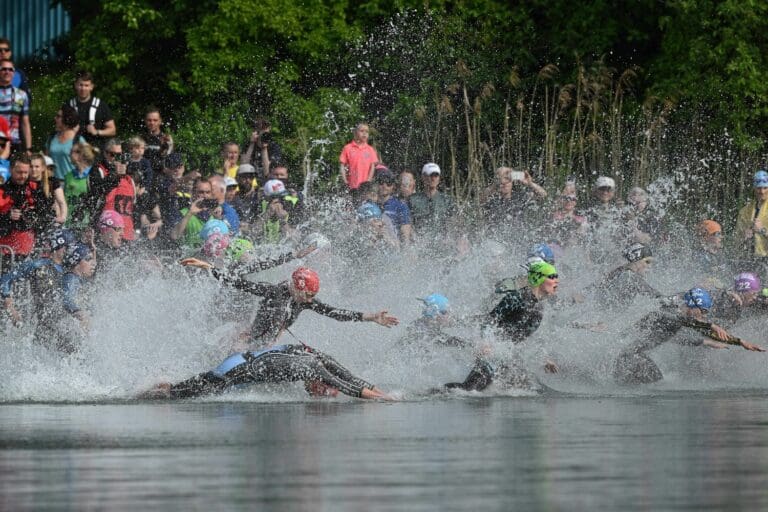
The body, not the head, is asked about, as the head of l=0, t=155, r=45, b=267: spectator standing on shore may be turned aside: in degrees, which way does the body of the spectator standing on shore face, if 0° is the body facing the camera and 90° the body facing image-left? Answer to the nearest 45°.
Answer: approximately 315°

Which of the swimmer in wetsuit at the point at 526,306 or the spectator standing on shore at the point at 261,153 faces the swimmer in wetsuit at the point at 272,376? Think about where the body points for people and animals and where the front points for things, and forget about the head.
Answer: the spectator standing on shore

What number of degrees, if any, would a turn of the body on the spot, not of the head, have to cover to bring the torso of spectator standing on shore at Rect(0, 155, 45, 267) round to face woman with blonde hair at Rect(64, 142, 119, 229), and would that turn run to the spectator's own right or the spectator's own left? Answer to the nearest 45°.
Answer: approximately 90° to the spectator's own left

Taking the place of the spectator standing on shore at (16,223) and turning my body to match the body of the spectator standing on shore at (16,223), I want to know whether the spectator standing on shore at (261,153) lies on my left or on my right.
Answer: on my left

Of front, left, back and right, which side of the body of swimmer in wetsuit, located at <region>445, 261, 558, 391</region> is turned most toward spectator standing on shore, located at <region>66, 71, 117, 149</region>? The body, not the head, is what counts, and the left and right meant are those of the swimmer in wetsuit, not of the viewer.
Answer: back

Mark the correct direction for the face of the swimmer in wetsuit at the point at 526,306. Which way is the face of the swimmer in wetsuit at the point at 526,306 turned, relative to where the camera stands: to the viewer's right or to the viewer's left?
to the viewer's right

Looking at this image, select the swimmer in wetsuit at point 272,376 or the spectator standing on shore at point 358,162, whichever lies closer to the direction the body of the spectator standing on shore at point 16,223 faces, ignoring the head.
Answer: the swimmer in wetsuit

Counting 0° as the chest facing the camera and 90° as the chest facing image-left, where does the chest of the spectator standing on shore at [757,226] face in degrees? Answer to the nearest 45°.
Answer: approximately 0°

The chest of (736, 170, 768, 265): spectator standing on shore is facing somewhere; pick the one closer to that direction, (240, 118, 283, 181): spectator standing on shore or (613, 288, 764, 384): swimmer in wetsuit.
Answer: the swimmer in wetsuit

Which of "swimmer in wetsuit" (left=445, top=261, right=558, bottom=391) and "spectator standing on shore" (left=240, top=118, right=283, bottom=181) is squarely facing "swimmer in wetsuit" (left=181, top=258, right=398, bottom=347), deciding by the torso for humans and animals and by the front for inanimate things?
the spectator standing on shore

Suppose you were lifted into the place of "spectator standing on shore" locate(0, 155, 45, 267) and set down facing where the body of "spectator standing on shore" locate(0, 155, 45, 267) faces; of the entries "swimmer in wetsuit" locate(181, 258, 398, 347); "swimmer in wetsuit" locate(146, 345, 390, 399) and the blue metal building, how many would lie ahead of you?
2
